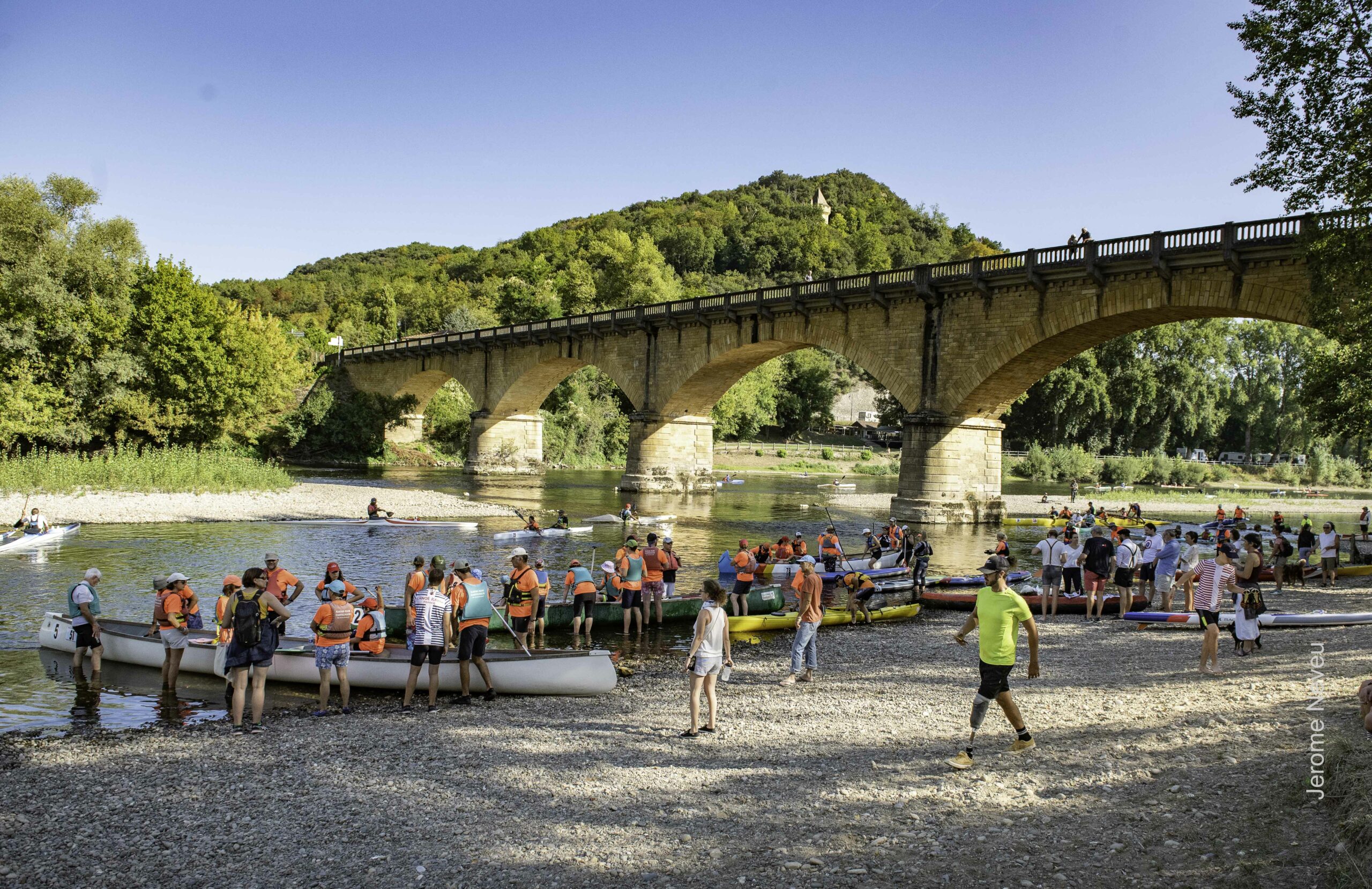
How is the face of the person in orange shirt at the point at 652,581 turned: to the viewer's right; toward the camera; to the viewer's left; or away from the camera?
away from the camera

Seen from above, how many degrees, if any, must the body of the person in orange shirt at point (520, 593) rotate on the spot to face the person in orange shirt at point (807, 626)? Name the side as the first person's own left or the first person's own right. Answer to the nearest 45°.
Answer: approximately 90° to the first person's own left

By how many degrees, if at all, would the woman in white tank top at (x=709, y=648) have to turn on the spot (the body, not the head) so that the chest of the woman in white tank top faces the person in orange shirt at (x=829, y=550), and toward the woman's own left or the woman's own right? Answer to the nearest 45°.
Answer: approximately 45° to the woman's own right

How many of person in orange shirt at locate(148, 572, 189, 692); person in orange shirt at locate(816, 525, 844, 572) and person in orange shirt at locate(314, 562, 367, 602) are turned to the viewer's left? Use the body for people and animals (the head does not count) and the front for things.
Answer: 0

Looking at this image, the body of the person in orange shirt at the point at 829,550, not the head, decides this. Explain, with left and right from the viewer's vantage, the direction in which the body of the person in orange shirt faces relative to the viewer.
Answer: facing away from the viewer

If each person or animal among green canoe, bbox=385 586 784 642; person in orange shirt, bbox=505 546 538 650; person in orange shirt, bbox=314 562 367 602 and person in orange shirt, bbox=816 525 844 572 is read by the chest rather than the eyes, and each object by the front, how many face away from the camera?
1

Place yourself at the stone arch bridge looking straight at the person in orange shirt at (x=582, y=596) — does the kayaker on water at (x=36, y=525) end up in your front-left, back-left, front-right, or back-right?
front-right

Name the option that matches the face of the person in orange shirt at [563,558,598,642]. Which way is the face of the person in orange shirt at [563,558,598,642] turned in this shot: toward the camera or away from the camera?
away from the camera
